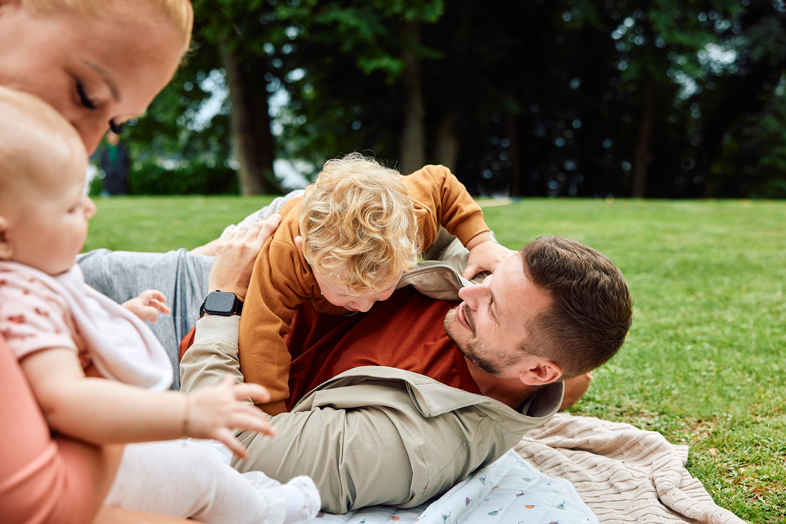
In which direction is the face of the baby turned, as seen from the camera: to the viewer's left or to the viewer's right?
to the viewer's right

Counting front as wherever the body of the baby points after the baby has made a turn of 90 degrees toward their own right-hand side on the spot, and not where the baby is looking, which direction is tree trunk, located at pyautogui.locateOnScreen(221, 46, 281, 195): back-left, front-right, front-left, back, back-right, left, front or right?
back

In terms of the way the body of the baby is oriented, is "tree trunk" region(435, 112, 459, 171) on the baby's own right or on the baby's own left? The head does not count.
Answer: on the baby's own left

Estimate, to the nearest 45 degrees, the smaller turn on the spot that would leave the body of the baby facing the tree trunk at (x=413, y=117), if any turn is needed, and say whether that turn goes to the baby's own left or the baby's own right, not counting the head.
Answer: approximately 90° to the baby's own left

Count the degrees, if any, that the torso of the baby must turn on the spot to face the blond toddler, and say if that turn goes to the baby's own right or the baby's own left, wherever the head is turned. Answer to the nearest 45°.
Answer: approximately 45° to the baby's own left

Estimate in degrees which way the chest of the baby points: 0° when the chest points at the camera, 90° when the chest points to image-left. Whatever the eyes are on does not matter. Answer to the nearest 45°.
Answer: approximately 270°

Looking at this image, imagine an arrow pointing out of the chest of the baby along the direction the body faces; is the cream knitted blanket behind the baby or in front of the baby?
in front
